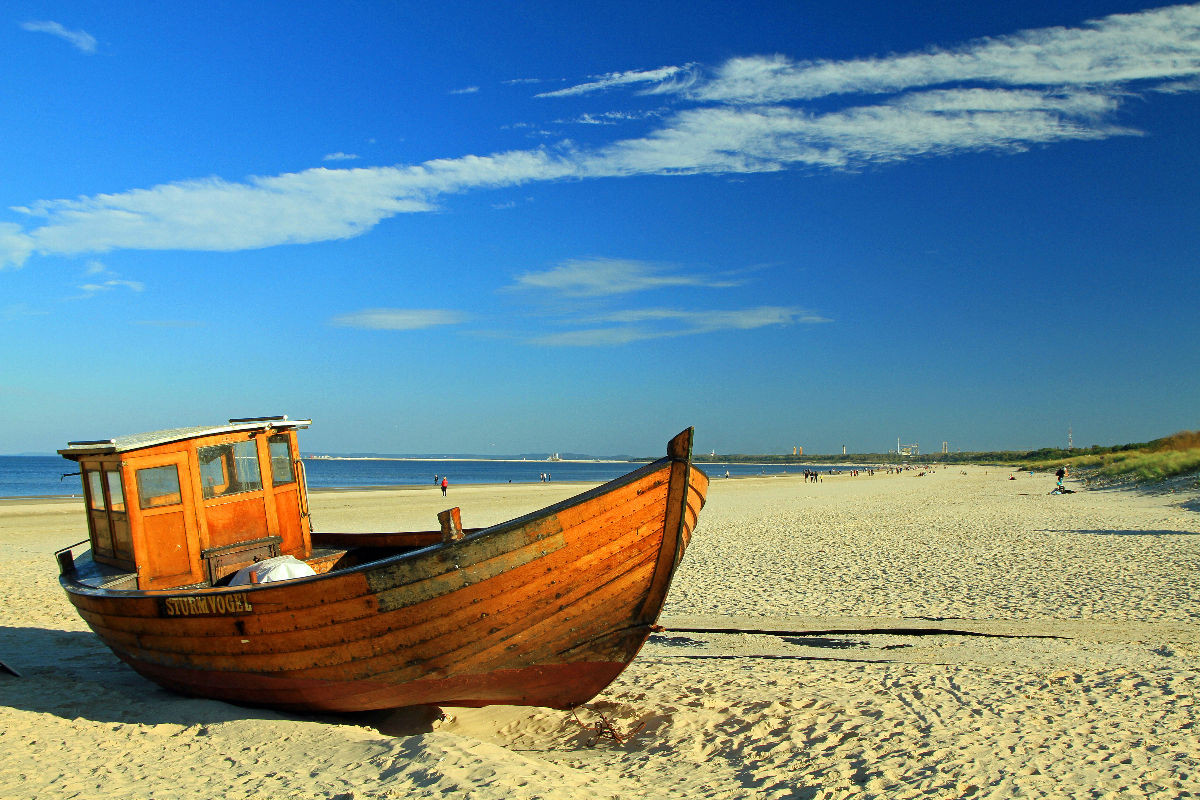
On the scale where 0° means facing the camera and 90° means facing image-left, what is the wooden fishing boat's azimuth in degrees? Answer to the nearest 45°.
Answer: approximately 315°
